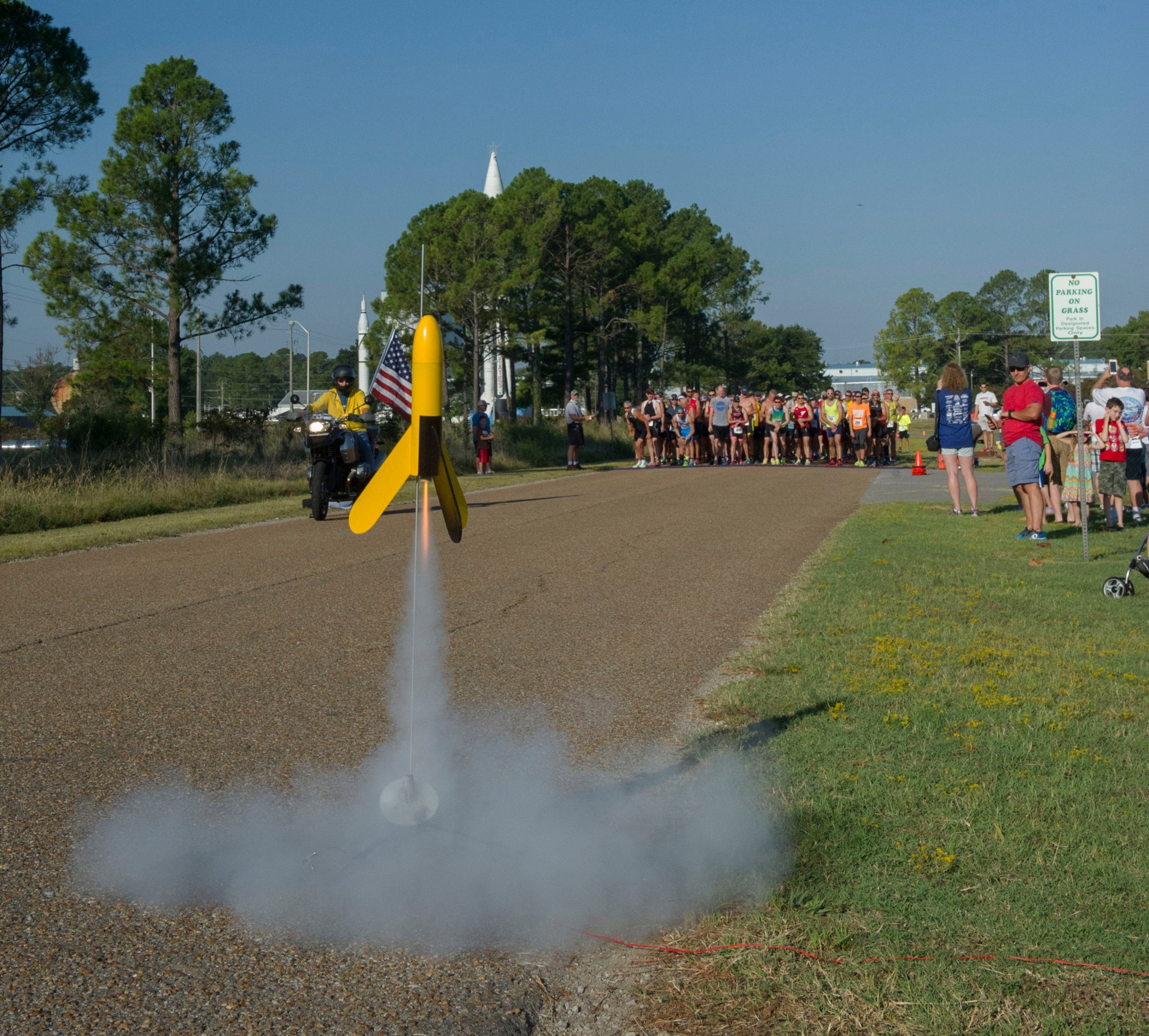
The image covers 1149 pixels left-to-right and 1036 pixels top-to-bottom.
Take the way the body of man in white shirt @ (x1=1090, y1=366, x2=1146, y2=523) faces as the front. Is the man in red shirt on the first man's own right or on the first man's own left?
on the first man's own left

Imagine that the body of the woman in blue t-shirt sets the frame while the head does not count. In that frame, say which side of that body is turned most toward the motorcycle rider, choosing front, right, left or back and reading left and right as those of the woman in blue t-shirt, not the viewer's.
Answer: left

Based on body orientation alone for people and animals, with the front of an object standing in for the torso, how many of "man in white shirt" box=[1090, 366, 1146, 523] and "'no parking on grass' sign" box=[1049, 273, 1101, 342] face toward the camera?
1

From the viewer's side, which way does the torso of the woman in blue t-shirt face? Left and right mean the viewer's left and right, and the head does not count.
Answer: facing away from the viewer

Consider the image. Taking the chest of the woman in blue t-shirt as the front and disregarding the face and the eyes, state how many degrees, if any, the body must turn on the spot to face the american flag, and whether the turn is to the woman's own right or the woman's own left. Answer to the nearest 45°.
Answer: approximately 135° to the woman's own left

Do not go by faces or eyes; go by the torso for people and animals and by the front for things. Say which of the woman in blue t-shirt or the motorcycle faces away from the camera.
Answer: the woman in blue t-shirt

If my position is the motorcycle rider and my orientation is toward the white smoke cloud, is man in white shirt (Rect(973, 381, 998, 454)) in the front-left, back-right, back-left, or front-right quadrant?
back-left

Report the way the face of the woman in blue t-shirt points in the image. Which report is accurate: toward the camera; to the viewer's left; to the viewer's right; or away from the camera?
away from the camera

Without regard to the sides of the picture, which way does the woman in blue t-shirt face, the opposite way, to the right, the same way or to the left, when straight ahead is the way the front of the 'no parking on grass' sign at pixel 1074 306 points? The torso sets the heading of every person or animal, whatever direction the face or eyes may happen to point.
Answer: the opposite way
